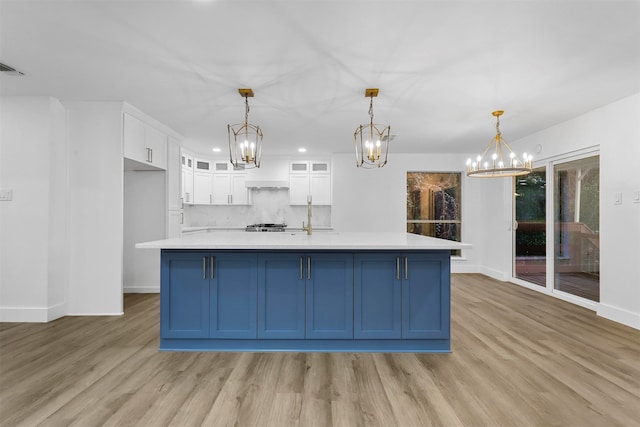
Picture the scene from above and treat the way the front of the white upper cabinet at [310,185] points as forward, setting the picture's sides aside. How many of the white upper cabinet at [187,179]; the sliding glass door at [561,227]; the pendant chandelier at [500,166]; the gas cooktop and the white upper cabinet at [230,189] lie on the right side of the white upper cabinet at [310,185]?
3

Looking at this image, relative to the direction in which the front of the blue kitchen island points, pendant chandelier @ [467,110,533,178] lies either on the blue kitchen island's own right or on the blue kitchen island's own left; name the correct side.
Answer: on the blue kitchen island's own left

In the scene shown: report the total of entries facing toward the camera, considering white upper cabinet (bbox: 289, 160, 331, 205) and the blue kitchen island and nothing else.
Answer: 2

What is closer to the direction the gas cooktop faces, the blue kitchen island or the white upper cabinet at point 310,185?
the blue kitchen island

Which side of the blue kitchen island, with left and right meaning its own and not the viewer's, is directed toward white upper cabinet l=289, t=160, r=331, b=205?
back

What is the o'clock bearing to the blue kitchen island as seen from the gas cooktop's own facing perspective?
The blue kitchen island is roughly at 12 o'clock from the gas cooktop.

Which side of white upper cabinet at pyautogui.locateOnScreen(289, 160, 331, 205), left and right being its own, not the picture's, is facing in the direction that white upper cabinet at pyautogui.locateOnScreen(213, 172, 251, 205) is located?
right

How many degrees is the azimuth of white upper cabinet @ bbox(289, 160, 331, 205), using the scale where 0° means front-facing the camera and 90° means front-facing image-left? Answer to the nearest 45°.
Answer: approximately 0°

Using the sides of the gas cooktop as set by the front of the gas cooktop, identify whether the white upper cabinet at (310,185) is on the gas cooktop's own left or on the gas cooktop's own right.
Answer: on the gas cooktop's own left

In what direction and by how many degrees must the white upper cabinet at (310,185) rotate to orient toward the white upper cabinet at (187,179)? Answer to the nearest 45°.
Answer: approximately 90° to its right
